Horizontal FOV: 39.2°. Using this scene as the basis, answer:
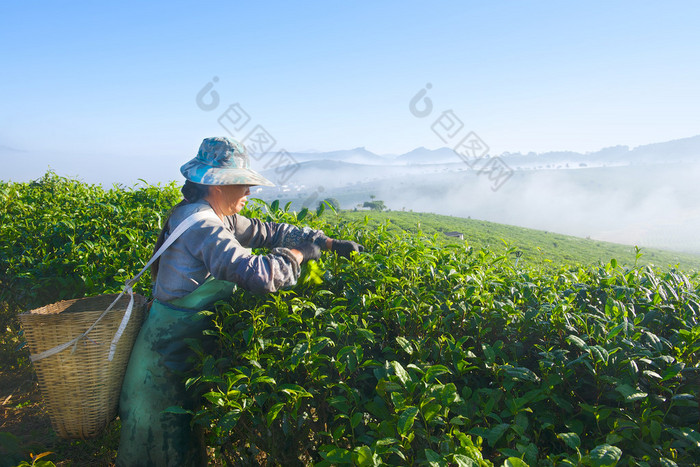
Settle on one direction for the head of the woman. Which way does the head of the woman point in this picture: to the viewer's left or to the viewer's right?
to the viewer's right

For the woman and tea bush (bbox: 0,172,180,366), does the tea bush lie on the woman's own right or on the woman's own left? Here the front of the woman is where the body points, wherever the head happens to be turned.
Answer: on the woman's own left

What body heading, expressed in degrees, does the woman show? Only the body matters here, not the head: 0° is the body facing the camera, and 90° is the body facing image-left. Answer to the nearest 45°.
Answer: approximately 270°
